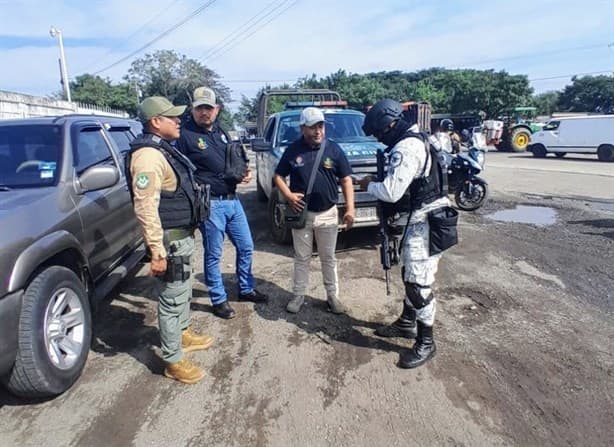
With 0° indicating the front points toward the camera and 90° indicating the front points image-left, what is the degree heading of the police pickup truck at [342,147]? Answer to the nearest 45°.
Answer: approximately 315°

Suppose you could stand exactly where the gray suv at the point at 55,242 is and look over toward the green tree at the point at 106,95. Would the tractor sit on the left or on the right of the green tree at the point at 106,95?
right

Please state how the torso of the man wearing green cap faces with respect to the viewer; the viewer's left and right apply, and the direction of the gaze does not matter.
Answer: facing to the right of the viewer

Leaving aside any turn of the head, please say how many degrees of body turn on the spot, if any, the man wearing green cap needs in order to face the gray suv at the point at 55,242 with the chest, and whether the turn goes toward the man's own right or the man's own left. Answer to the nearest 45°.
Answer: approximately 135° to the man's own left

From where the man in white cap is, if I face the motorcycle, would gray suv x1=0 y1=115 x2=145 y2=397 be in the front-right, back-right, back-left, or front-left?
back-left

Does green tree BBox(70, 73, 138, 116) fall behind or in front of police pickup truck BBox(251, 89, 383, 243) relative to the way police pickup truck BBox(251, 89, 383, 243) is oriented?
behind

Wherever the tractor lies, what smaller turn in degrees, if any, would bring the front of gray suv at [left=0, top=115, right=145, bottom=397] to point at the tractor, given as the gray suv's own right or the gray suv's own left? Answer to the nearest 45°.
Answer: approximately 180°

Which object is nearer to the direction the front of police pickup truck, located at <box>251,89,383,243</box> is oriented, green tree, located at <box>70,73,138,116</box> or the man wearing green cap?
the man wearing green cap

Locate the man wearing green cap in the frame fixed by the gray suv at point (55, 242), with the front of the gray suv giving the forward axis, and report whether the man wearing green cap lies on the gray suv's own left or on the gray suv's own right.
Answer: on the gray suv's own left

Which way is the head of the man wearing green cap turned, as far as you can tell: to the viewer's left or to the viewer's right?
to the viewer's right

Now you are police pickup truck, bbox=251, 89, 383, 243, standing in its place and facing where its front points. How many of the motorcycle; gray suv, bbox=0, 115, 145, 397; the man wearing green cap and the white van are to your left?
2

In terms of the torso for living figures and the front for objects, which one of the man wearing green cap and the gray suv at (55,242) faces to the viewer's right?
the man wearing green cap

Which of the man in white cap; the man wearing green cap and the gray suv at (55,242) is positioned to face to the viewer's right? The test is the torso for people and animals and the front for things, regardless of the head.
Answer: the man wearing green cap

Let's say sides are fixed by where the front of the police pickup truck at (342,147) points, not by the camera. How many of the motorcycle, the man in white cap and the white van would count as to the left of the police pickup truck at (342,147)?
2
